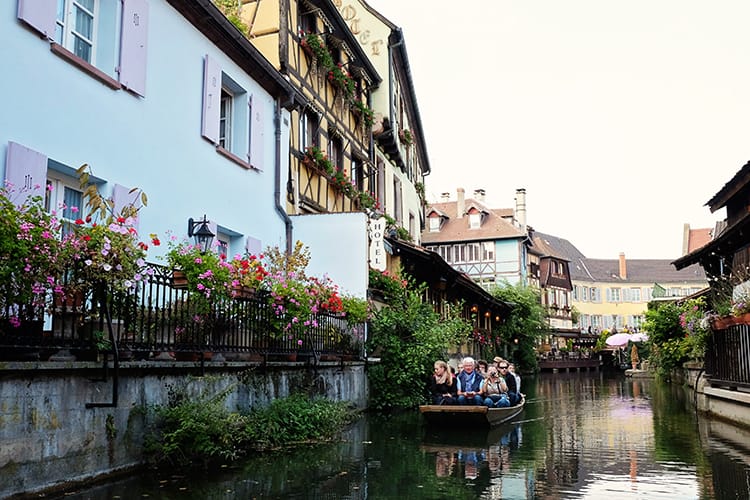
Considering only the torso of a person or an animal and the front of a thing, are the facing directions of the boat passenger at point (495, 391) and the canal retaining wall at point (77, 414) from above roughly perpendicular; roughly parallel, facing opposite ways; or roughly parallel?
roughly perpendicular

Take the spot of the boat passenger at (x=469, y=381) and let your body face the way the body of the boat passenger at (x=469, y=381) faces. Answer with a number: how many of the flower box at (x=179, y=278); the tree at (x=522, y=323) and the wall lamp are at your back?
1

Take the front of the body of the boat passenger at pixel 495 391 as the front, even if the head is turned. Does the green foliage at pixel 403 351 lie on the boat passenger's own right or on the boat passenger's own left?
on the boat passenger's own right

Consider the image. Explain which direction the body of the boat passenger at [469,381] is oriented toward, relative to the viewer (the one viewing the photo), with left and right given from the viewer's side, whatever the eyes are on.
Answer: facing the viewer

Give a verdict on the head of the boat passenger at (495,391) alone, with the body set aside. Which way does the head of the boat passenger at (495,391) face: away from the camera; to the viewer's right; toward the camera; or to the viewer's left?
toward the camera

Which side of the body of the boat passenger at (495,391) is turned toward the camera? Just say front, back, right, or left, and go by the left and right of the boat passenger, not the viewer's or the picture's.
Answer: front

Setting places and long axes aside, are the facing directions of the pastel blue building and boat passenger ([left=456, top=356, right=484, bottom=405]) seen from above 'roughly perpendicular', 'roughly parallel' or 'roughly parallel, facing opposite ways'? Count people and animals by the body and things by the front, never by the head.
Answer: roughly perpendicular

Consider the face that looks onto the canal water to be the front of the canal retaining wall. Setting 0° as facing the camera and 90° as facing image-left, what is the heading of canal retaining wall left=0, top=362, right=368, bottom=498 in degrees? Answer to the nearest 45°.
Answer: approximately 315°

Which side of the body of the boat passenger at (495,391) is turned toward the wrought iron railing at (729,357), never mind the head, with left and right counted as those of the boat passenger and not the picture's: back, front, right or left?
left

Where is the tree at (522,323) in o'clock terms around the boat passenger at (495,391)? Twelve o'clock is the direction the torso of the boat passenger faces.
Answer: The tree is roughly at 6 o'clock from the boat passenger.

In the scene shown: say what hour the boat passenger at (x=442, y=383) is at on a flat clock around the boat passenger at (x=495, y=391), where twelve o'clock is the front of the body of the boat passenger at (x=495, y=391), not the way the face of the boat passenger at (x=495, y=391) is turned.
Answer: the boat passenger at (x=442, y=383) is roughly at 3 o'clock from the boat passenger at (x=495, y=391).

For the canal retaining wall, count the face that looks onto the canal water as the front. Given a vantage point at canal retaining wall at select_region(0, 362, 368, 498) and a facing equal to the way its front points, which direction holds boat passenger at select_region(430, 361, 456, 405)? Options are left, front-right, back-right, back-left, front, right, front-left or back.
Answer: left

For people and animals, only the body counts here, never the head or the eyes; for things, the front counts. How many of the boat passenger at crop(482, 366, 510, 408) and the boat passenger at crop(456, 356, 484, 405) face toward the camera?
2

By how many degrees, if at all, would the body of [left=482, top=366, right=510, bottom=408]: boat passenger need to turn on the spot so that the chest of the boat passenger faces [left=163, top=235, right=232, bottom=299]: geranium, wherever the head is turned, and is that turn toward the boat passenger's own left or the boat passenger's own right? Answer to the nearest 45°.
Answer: approximately 45° to the boat passenger's own right
